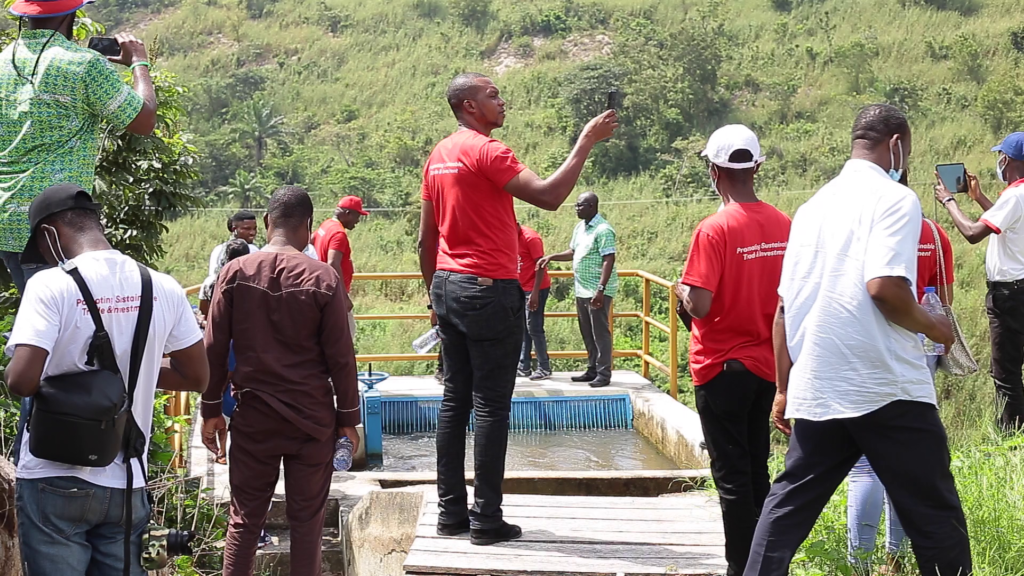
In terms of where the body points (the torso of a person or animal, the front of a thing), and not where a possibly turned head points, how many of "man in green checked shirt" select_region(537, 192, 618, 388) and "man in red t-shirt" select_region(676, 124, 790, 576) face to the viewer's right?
0

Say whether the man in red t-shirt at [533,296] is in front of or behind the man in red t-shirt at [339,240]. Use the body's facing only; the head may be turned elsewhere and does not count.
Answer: in front

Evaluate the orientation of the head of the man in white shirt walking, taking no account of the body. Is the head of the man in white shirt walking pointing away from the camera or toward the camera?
away from the camera

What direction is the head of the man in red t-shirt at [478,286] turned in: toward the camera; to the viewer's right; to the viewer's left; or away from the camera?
to the viewer's right

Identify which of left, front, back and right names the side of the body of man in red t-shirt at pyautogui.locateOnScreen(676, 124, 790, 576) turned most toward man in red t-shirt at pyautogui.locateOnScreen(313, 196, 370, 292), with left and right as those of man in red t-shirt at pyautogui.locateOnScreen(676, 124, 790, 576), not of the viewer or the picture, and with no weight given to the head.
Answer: front

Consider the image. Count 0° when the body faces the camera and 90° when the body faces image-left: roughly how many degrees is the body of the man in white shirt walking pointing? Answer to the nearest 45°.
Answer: approximately 225°

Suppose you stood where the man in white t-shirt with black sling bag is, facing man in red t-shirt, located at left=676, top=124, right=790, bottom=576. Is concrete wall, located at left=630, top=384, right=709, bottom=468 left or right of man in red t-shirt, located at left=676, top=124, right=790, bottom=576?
left

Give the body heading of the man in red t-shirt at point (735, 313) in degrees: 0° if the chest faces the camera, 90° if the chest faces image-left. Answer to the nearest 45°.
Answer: approximately 135°

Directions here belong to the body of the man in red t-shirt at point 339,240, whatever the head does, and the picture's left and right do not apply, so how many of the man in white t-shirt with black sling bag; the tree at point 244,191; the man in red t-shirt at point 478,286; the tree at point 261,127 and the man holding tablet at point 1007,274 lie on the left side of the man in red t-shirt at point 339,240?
2

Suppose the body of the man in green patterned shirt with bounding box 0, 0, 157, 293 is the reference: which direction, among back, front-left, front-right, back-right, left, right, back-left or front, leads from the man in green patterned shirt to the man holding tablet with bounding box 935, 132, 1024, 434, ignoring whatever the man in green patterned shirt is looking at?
front-right

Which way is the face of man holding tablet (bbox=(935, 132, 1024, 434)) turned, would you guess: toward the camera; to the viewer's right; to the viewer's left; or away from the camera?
to the viewer's left
